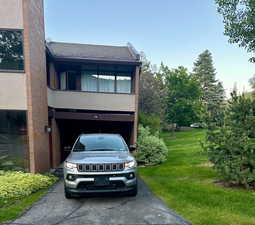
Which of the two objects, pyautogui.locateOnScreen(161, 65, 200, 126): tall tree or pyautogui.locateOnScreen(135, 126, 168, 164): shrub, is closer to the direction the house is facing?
the shrub

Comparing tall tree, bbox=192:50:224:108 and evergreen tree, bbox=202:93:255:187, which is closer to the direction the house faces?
the evergreen tree

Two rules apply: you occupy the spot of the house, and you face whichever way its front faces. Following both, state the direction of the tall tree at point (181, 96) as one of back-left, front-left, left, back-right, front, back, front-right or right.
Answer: back-left

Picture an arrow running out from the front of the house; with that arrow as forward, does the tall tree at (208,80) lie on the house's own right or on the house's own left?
on the house's own left

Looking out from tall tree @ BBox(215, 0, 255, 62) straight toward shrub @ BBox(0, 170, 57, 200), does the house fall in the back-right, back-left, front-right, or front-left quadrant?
front-right

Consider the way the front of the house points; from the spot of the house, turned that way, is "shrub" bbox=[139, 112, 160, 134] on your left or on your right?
on your left

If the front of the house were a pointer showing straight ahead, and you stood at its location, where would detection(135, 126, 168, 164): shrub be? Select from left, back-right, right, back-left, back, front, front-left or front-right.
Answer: left

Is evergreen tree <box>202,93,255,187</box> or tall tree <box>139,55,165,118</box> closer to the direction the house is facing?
the evergreen tree

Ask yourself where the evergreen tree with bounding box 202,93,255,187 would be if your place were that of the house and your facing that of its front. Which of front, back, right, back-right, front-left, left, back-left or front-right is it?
front-left

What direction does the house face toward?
toward the camera
